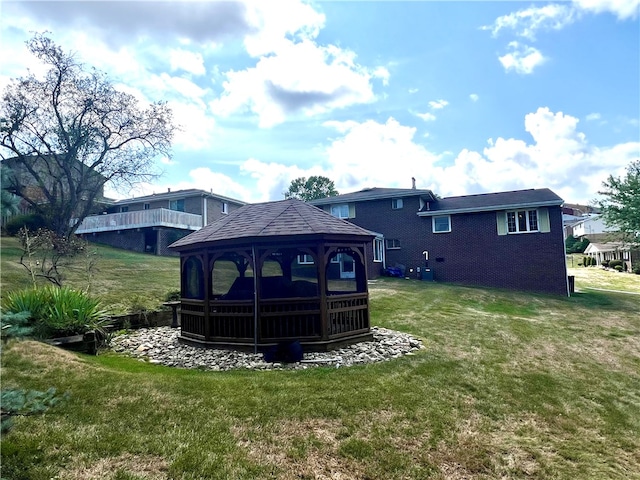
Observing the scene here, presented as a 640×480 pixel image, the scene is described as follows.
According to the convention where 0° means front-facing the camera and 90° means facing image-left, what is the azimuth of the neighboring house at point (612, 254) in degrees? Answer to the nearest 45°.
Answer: approximately 45°

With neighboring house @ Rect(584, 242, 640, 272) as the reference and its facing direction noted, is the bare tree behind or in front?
in front

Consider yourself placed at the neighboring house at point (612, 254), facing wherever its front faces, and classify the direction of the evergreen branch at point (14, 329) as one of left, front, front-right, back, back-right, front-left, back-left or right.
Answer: front-left

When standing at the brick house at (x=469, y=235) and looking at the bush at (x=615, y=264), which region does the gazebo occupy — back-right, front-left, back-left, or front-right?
back-right

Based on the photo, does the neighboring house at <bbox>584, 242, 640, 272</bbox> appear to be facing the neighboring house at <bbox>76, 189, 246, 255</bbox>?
yes

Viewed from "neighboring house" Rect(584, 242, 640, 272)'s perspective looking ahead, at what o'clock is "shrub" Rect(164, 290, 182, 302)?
The shrub is roughly at 11 o'clock from the neighboring house.

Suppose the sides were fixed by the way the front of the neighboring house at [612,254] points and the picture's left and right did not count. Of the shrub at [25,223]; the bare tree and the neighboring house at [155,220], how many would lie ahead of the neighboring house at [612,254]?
3

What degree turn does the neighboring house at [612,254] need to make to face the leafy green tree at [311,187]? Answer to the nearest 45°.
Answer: approximately 45° to its right

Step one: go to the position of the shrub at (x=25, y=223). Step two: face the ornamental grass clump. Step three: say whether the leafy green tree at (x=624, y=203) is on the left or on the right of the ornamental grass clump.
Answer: left
